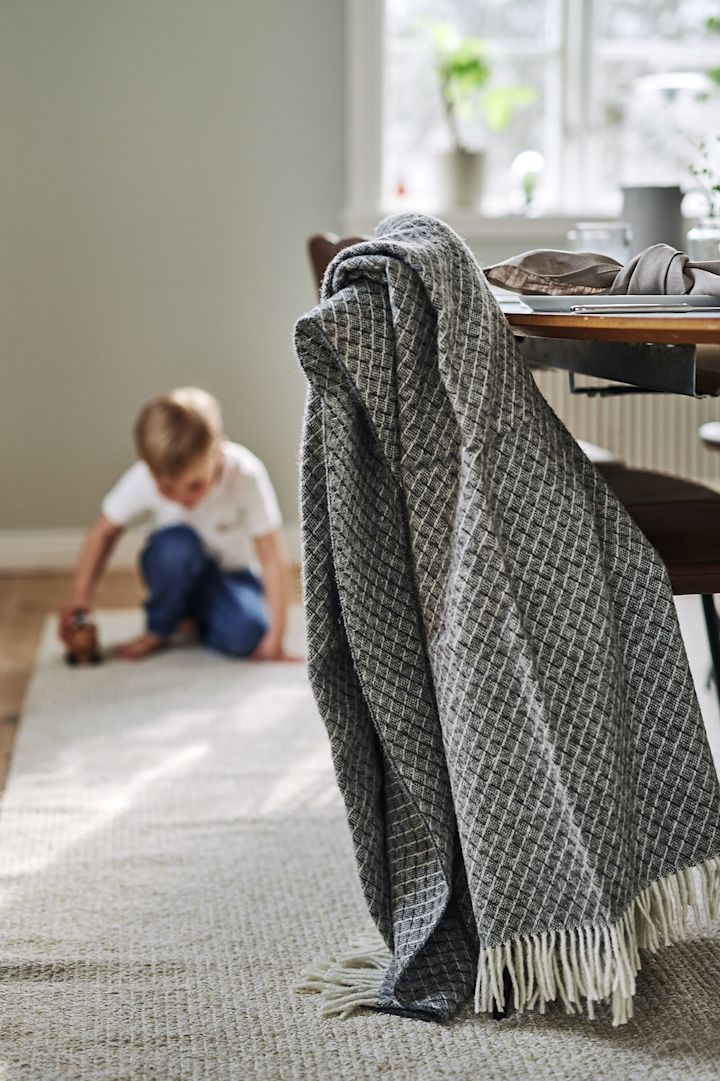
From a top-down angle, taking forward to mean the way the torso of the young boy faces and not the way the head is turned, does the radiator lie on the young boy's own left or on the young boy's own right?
on the young boy's own left

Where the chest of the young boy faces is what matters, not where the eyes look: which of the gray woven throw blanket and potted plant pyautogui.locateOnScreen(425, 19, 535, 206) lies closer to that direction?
the gray woven throw blanket

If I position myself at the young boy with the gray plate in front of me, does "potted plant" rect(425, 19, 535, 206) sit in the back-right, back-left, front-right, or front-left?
back-left
